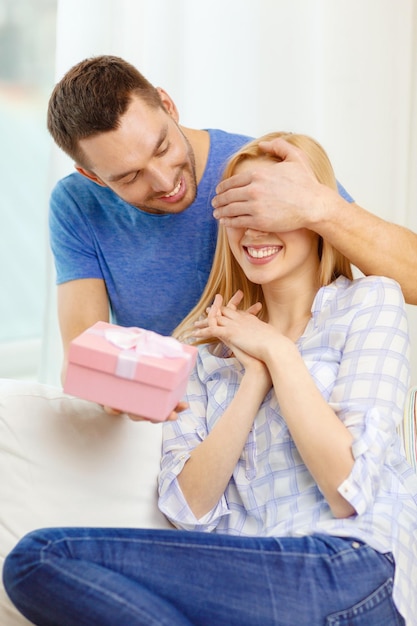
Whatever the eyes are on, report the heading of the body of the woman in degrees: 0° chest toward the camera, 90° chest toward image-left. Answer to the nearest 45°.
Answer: approximately 45°

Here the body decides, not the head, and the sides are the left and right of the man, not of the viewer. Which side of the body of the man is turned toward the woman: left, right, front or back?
front

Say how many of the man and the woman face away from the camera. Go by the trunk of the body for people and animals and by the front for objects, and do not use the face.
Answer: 0

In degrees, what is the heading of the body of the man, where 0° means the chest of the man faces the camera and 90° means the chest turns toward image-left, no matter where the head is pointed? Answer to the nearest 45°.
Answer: approximately 0°

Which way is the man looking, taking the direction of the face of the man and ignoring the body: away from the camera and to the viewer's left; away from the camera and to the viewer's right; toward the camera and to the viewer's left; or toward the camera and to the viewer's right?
toward the camera and to the viewer's right

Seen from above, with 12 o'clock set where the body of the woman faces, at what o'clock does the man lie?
The man is roughly at 4 o'clock from the woman.
